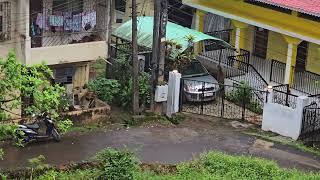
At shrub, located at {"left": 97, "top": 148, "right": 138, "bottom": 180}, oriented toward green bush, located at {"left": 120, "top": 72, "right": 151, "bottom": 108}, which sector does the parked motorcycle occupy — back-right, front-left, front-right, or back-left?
front-left

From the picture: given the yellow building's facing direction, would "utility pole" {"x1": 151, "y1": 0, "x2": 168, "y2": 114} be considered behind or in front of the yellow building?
in front

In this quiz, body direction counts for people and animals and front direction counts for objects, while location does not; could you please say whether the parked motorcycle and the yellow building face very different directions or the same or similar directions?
very different directions

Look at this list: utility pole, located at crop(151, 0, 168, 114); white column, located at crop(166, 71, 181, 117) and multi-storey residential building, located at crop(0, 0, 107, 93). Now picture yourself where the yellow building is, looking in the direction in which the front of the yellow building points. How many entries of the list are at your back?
0

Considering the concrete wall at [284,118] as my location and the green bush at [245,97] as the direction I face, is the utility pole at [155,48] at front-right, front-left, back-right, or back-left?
front-left

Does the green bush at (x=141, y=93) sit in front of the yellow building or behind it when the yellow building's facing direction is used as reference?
in front

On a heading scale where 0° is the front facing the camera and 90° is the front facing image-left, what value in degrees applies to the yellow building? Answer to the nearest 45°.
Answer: approximately 45°

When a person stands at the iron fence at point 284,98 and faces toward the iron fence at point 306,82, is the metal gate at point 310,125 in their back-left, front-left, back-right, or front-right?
back-right
